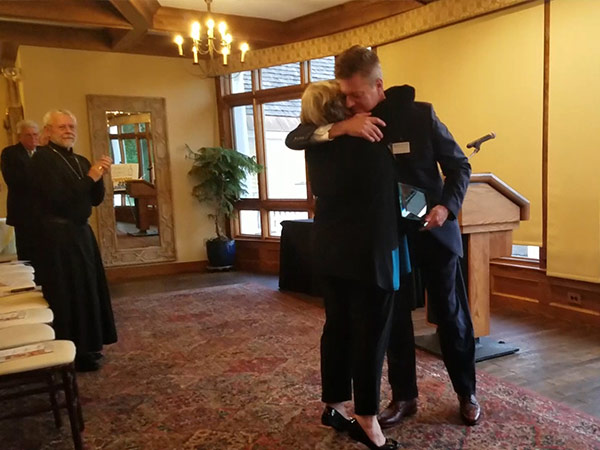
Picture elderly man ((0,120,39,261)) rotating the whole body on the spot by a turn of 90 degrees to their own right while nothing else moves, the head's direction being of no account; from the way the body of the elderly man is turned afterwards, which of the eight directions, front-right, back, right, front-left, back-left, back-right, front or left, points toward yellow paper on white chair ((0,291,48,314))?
front-left

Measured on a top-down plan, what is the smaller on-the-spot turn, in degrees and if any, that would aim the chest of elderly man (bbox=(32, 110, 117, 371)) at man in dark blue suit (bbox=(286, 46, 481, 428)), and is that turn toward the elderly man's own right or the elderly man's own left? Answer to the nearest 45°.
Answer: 0° — they already face them

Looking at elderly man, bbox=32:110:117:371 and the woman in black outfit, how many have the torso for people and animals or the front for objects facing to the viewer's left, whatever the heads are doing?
0

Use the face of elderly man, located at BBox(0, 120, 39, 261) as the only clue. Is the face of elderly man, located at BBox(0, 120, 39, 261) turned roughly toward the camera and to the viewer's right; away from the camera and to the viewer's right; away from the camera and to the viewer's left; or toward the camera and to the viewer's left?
toward the camera and to the viewer's right

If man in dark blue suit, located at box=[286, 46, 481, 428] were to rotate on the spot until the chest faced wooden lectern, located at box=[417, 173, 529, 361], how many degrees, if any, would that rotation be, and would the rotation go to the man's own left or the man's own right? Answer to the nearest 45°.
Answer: approximately 180°

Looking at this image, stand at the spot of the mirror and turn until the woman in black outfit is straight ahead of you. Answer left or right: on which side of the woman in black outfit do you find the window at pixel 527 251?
left

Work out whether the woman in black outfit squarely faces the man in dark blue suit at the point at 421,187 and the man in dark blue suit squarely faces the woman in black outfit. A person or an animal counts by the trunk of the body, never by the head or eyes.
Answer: yes

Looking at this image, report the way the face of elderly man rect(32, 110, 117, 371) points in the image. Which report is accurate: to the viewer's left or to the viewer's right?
to the viewer's right

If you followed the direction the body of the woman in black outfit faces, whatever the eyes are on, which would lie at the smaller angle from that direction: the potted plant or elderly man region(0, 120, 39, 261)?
the potted plant

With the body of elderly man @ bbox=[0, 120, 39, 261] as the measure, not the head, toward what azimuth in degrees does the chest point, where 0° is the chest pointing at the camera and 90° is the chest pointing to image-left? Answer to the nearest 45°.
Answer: approximately 315°

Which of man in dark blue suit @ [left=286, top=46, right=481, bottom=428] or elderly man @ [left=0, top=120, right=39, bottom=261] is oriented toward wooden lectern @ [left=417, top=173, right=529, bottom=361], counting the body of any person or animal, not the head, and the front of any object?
the elderly man

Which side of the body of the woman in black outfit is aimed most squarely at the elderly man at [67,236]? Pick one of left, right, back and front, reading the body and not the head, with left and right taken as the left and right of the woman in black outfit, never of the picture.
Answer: left

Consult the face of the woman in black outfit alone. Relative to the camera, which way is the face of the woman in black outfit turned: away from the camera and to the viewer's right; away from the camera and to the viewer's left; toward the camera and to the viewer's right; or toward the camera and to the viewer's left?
away from the camera and to the viewer's right

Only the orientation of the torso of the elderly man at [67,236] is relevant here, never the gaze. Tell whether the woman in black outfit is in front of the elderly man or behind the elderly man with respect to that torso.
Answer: in front

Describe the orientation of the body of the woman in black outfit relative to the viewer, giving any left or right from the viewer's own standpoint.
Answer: facing away from the viewer and to the right of the viewer

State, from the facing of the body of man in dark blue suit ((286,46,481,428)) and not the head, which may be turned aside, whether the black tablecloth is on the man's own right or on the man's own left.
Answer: on the man's own right
